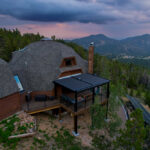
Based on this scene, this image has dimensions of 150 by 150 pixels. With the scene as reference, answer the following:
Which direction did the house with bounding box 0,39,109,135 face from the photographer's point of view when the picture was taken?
facing the viewer and to the right of the viewer
